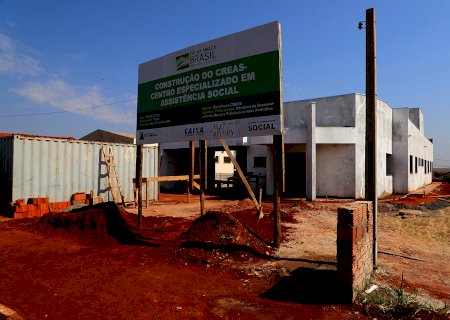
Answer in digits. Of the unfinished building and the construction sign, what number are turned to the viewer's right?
0

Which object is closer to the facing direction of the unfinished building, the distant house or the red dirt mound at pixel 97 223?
the red dirt mound

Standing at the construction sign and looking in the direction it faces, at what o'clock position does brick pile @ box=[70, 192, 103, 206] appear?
The brick pile is roughly at 3 o'clock from the construction sign.

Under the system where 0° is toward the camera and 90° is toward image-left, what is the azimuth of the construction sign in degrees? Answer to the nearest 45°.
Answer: approximately 45°

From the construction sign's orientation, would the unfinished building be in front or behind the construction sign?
behind

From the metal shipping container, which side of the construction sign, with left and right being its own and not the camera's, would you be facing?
right

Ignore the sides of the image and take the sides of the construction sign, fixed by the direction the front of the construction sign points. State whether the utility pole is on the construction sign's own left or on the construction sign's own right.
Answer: on the construction sign's own left

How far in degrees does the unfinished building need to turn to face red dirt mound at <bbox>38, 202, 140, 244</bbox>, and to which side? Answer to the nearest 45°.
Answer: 0° — it already faces it

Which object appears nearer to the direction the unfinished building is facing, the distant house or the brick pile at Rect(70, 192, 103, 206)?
the brick pile
